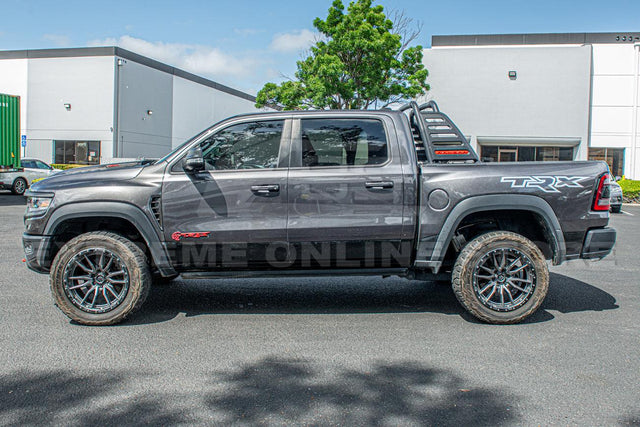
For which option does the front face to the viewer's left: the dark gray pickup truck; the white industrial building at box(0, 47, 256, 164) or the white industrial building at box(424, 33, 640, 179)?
the dark gray pickup truck

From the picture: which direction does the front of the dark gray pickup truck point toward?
to the viewer's left

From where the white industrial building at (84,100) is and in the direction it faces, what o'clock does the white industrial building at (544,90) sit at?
the white industrial building at (544,90) is roughly at 10 o'clock from the white industrial building at (84,100).

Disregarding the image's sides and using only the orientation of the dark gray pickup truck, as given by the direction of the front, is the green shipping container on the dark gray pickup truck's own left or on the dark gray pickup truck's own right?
on the dark gray pickup truck's own right

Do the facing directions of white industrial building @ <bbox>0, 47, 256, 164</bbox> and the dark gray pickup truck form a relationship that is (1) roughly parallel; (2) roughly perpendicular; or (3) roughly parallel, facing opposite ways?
roughly perpendicular

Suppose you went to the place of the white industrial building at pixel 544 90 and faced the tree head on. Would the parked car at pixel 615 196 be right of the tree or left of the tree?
left

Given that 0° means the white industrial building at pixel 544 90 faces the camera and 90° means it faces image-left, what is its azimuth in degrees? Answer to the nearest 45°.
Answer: approximately 0°

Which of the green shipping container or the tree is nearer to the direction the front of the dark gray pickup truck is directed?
the green shipping container

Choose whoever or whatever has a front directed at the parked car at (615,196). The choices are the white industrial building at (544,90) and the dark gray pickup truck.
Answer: the white industrial building

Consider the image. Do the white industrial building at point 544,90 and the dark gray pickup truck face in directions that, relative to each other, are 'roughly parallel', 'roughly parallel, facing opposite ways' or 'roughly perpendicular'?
roughly perpendicular
